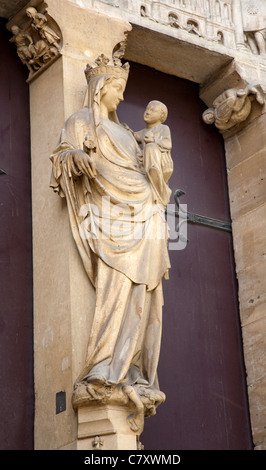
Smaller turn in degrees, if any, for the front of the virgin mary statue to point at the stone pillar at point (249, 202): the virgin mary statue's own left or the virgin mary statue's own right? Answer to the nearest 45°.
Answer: approximately 90° to the virgin mary statue's own left

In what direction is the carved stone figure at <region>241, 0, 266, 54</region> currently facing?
toward the camera

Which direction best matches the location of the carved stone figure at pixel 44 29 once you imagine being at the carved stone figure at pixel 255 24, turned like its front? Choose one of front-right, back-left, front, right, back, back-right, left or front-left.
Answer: front-right

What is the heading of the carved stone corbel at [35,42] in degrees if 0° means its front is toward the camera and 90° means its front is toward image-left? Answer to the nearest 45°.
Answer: approximately 45°

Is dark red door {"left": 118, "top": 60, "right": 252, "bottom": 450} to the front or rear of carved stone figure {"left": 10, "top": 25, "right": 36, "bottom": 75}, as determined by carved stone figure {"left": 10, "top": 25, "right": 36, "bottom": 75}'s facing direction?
to the rear
